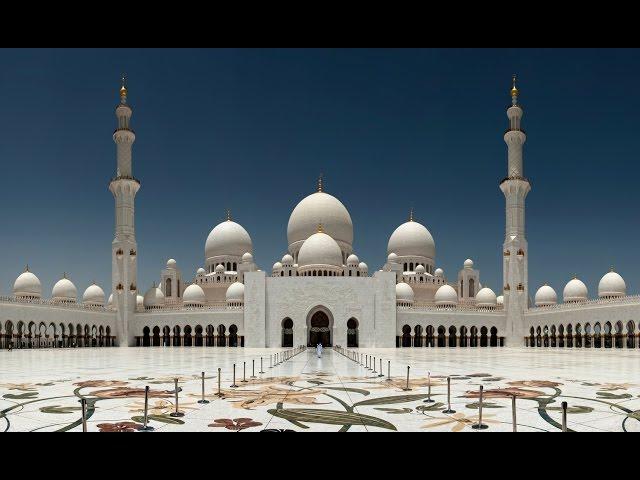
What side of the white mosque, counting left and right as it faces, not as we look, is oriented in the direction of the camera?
front
